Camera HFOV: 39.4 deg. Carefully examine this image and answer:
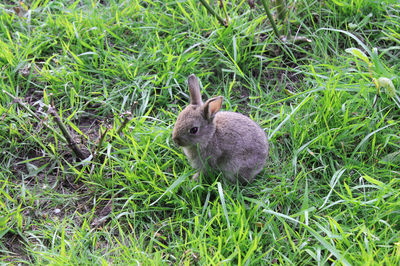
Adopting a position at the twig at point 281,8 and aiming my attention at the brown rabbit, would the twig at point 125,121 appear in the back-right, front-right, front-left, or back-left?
front-right

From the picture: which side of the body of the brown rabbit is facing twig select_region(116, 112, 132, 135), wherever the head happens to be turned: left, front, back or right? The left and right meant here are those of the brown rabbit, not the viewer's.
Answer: front

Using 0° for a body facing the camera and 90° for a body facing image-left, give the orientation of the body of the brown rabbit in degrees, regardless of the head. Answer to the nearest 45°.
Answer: approximately 90°

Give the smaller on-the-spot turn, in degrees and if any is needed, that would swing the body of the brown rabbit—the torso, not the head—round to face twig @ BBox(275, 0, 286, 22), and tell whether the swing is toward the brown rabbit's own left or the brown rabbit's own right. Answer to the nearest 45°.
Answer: approximately 135° to the brown rabbit's own right
